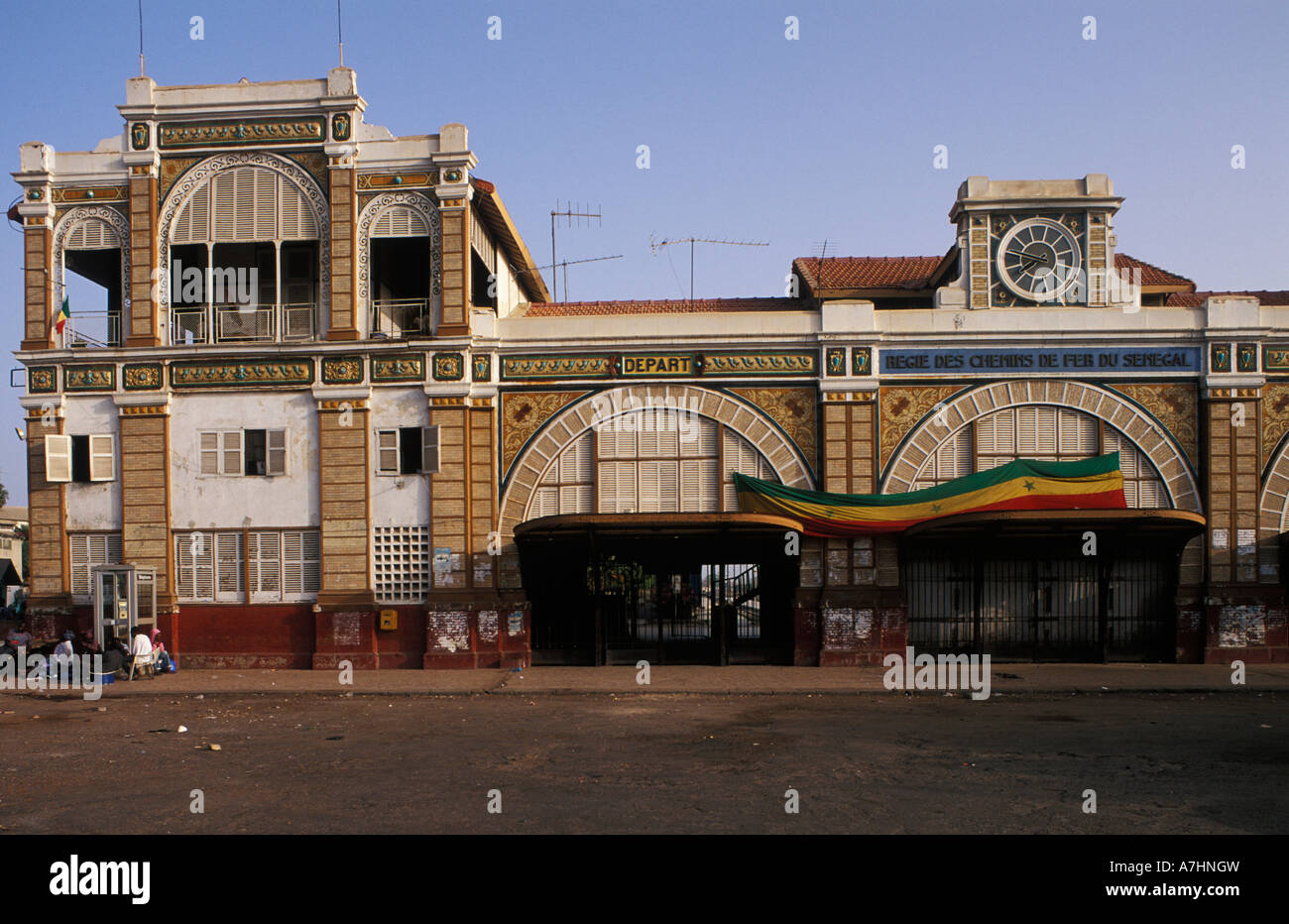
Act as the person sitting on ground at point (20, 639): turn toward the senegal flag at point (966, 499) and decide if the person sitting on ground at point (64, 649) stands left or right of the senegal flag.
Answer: right

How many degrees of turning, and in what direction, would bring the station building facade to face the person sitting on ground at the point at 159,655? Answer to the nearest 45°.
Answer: approximately 90° to its right

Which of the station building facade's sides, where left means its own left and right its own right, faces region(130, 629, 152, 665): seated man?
right

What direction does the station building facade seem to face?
toward the camera
